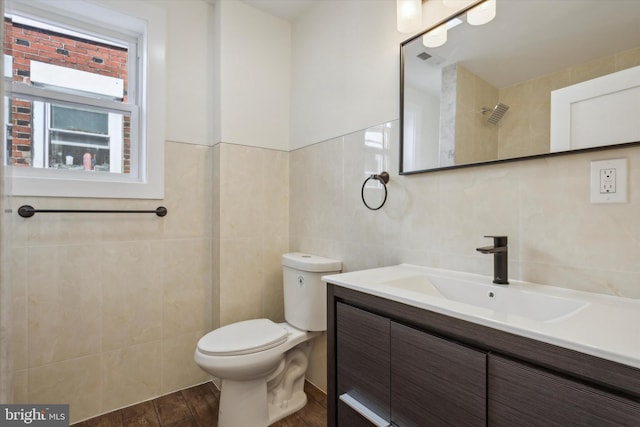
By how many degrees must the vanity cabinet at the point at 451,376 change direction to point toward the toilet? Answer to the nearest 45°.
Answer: approximately 90° to its right

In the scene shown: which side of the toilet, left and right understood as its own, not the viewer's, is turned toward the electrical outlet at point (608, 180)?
left

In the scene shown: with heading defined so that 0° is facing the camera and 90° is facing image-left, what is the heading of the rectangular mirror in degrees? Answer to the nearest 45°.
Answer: approximately 45°

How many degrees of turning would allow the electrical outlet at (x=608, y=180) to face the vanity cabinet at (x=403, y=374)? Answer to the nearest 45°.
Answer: approximately 45° to its right

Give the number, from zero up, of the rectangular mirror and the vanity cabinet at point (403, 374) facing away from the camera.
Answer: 0

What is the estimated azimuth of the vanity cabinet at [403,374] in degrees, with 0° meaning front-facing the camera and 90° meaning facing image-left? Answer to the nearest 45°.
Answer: approximately 45°

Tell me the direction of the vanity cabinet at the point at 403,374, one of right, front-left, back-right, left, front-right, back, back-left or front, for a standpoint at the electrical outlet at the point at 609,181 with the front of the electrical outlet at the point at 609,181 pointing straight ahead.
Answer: front-right
